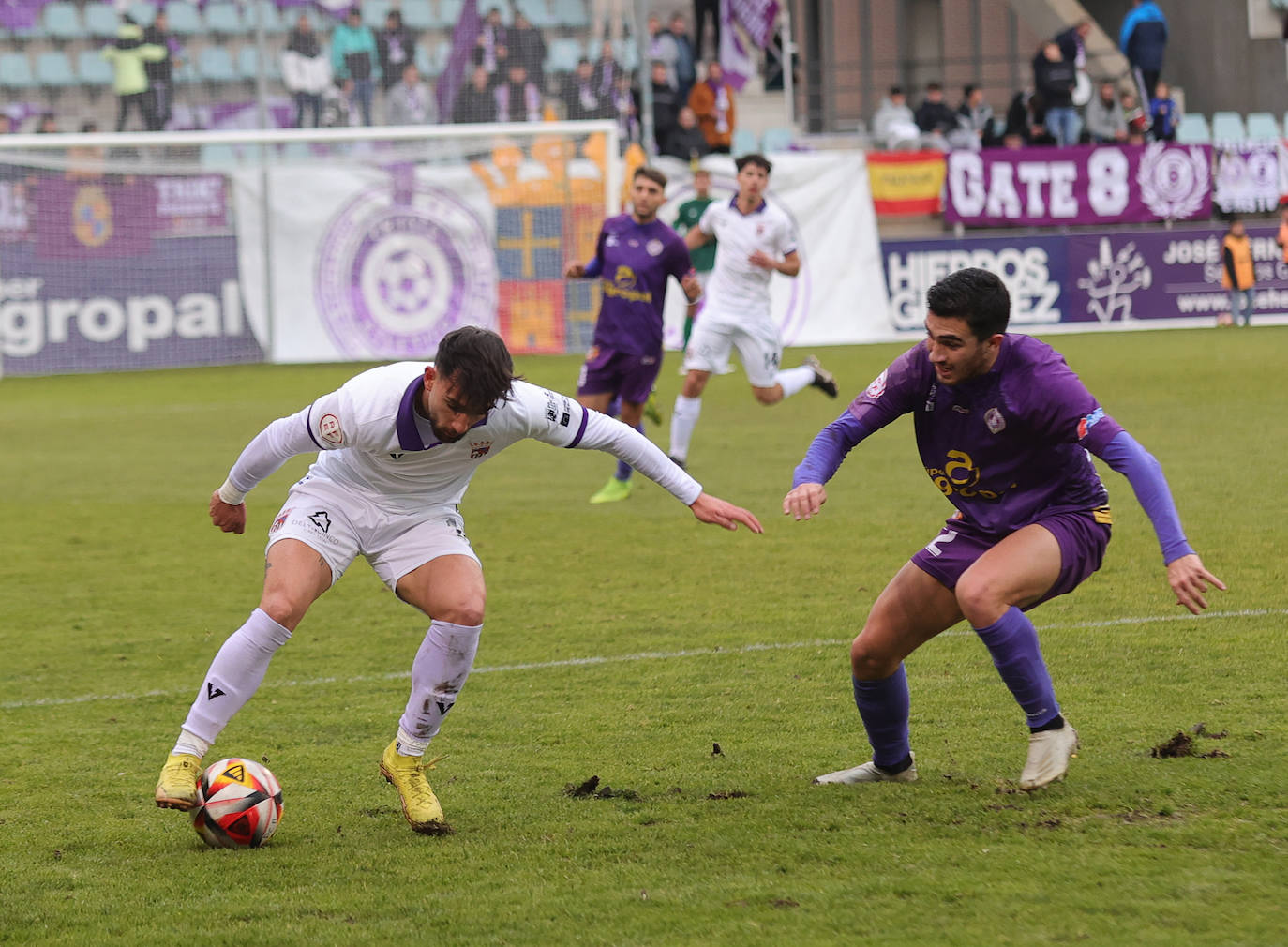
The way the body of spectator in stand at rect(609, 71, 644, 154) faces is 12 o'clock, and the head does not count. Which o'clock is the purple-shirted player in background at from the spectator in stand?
The purple-shirted player in background is roughly at 12 o'clock from the spectator in stand.

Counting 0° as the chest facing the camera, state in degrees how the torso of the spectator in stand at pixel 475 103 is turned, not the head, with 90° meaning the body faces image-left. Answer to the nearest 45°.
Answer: approximately 0°

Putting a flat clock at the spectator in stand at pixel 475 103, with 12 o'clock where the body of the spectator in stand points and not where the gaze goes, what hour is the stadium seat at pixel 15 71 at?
The stadium seat is roughly at 3 o'clock from the spectator in stand.

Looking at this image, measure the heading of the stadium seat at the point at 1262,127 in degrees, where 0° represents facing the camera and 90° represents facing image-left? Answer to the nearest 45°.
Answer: approximately 0°

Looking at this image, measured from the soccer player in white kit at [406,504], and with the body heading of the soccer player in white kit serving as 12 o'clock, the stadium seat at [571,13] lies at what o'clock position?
The stadium seat is roughly at 6 o'clock from the soccer player in white kit.
